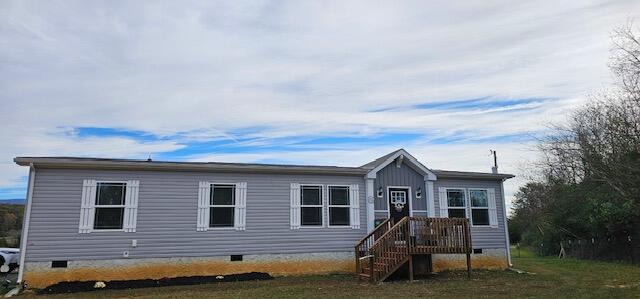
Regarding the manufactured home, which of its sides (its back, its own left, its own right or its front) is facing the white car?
right

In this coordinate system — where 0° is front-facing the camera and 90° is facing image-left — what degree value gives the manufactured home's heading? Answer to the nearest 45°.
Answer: approximately 0°
